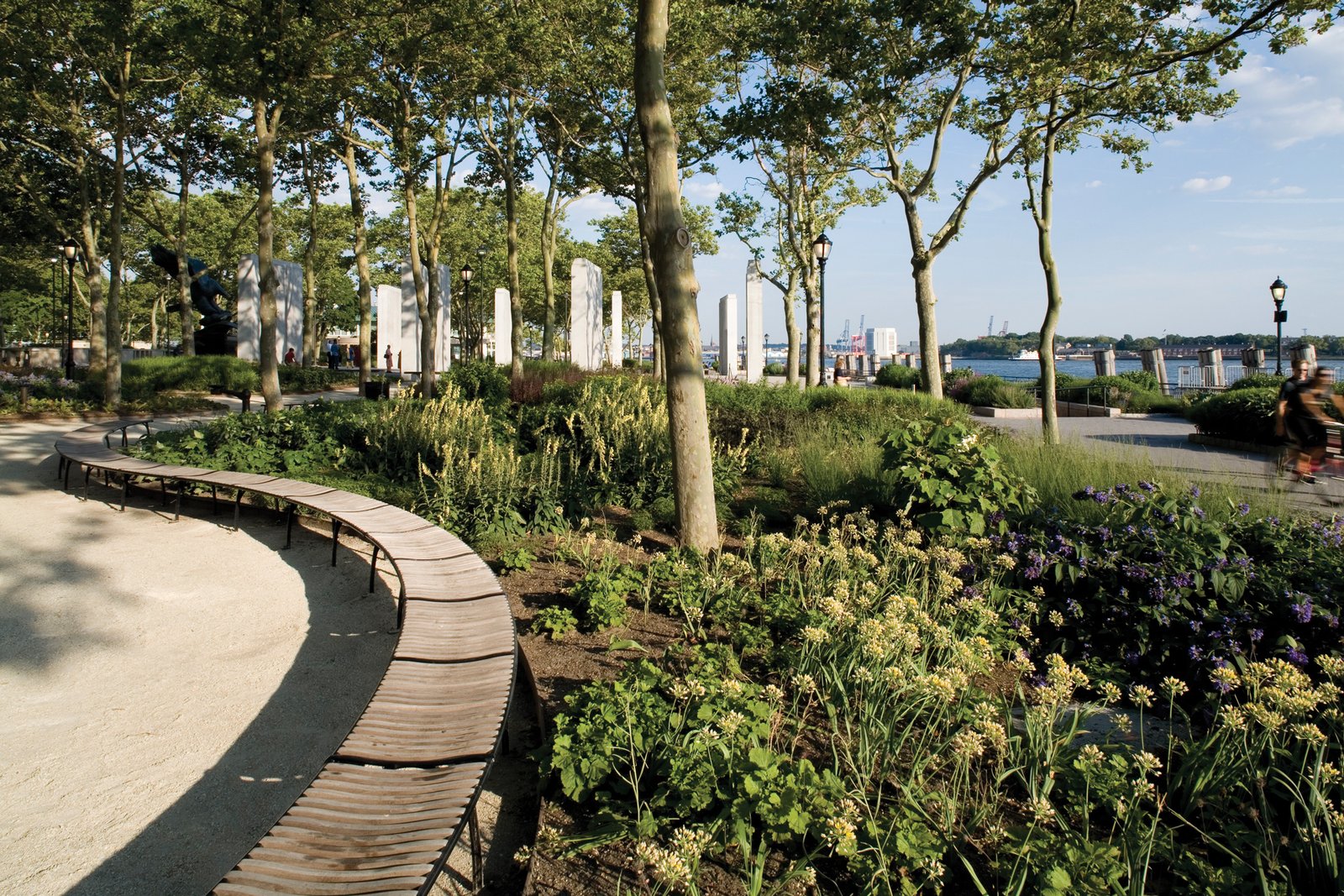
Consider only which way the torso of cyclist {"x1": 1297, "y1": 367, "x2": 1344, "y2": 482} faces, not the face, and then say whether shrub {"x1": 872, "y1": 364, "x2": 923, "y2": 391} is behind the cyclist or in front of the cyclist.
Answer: behind

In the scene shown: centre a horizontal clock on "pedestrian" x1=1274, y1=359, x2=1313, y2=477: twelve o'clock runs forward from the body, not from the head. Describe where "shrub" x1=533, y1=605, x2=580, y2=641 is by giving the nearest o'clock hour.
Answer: The shrub is roughly at 2 o'clock from the pedestrian.

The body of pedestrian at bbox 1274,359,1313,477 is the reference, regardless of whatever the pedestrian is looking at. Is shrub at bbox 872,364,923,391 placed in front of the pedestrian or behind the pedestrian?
behind

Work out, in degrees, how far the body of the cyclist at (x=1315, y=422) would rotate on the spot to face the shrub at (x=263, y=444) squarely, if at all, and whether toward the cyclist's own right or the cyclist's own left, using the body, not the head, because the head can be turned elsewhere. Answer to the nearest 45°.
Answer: approximately 90° to the cyclist's own right

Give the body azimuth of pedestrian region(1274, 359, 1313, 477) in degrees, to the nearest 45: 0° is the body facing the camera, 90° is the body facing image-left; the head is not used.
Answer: approximately 315°

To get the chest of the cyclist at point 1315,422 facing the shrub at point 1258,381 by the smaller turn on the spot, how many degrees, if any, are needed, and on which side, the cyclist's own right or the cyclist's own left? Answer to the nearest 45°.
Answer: approximately 135° to the cyclist's own left

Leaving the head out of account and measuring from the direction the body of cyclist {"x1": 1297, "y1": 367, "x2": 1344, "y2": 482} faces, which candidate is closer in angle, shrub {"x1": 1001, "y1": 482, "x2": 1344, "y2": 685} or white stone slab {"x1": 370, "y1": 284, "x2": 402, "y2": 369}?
the shrub

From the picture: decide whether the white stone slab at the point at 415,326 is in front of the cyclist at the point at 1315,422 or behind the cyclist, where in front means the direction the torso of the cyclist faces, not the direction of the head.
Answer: behind
